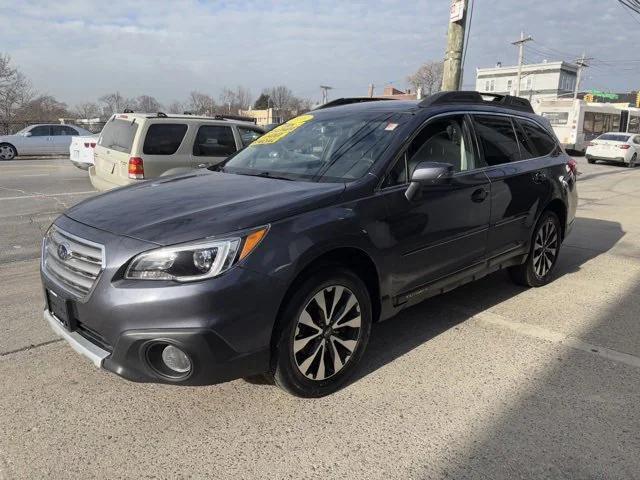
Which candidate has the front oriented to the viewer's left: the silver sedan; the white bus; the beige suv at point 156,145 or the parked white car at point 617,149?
the silver sedan

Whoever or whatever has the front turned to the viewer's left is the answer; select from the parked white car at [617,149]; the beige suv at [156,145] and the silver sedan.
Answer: the silver sedan

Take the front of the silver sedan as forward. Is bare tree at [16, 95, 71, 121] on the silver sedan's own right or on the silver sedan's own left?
on the silver sedan's own right

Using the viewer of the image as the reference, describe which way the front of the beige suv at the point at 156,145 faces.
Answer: facing away from the viewer and to the right of the viewer

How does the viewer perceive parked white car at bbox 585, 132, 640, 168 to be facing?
facing away from the viewer and to the right of the viewer

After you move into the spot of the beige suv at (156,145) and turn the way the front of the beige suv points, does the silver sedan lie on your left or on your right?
on your left

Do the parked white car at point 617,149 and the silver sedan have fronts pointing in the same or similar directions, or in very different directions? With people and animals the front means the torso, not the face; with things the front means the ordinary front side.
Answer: very different directions

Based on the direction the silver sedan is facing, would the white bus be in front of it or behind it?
behind

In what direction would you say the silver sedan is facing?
to the viewer's left
